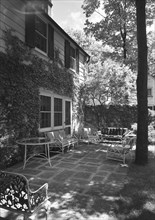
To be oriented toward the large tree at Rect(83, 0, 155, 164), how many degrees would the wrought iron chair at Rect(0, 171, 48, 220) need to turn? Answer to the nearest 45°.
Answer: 0° — it already faces it

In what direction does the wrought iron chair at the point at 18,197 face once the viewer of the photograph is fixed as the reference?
facing away from the viewer and to the right of the viewer

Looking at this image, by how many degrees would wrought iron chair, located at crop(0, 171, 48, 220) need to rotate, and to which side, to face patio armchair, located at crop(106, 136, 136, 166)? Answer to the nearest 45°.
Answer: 0° — it already faces it
